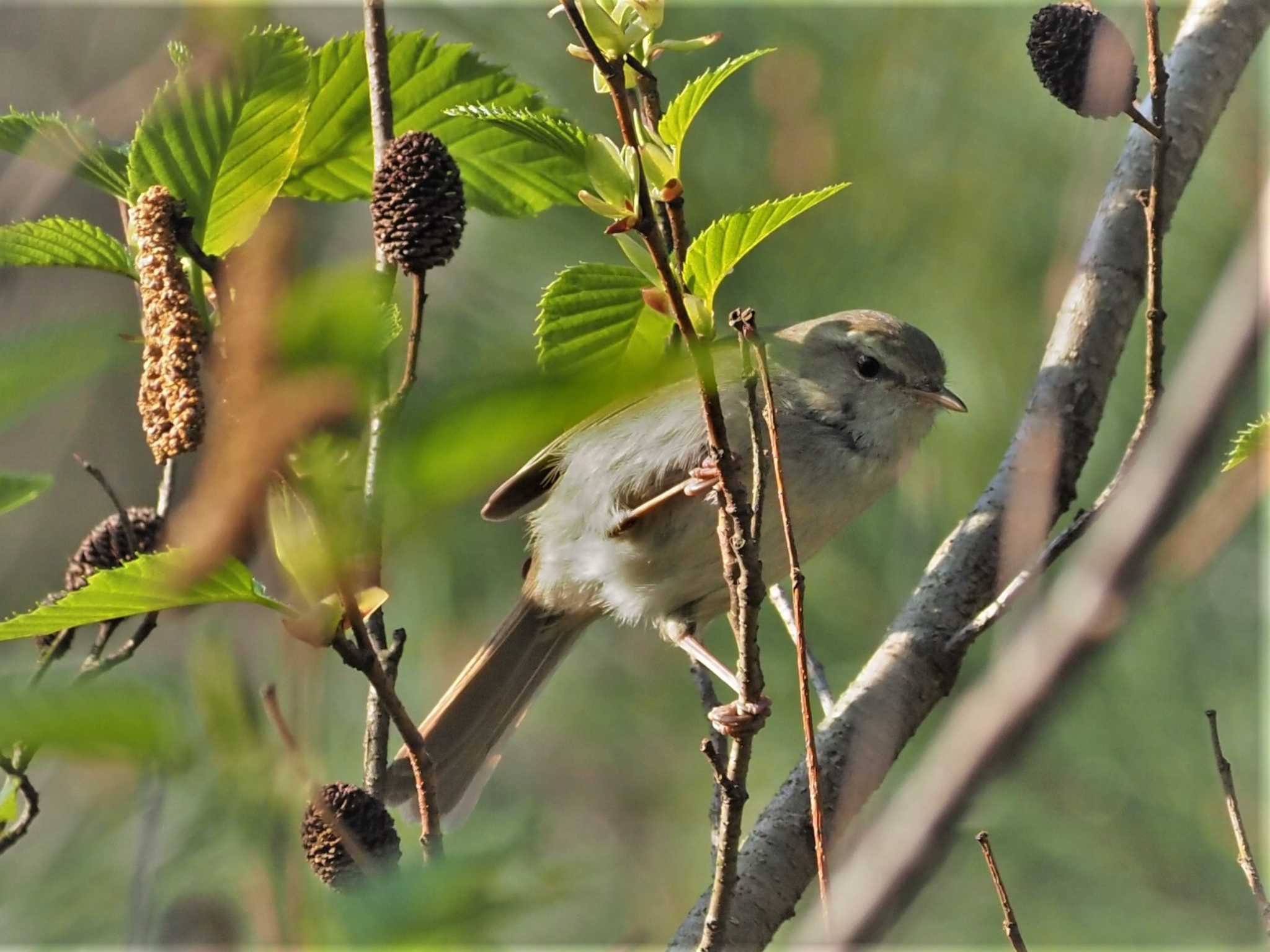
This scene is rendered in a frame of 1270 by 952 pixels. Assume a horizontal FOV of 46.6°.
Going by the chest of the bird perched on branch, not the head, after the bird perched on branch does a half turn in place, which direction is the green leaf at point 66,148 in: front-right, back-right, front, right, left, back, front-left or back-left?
front-left

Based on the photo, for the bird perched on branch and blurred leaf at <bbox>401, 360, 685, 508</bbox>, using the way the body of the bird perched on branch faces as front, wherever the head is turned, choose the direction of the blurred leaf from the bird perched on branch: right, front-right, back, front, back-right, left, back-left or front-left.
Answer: right

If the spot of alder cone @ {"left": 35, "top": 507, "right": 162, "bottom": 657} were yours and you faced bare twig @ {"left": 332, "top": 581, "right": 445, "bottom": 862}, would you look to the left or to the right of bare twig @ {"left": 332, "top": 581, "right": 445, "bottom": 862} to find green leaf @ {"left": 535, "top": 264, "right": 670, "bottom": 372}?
left

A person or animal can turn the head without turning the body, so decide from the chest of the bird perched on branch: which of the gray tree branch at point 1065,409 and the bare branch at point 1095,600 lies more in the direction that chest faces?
the gray tree branch

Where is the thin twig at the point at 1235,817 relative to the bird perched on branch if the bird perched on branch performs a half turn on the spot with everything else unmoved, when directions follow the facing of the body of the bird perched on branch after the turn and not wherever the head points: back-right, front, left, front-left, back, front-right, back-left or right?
back-left

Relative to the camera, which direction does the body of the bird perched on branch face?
to the viewer's right

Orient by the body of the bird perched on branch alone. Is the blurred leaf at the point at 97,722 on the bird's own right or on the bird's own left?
on the bird's own right

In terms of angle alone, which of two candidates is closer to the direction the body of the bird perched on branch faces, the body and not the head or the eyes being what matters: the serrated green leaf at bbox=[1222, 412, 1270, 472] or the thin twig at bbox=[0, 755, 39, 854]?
the serrated green leaf
